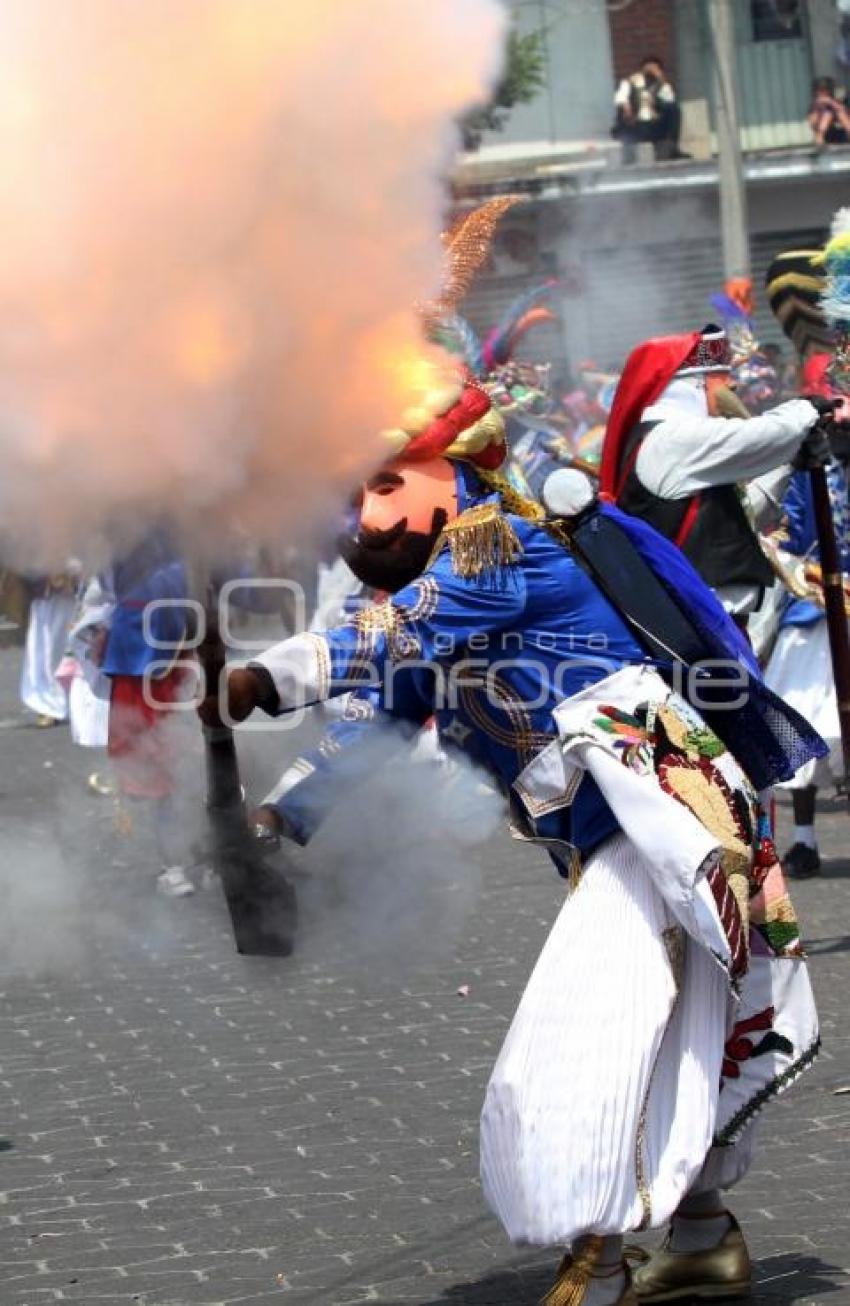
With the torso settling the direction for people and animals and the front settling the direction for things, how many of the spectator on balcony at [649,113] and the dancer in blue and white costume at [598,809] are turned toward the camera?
1

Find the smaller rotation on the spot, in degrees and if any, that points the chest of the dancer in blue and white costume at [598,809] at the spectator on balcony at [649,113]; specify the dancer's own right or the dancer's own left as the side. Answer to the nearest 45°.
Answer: approximately 90° to the dancer's own right

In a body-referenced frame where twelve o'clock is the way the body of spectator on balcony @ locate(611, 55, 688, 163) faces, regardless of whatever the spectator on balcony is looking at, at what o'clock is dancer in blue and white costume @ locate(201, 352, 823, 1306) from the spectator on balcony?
The dancer in blue and white costume is roughly at 12 o'clock from the spectator on balcony.

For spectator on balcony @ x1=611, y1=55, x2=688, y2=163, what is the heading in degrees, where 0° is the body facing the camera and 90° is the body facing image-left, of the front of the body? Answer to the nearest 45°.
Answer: approximately 0°

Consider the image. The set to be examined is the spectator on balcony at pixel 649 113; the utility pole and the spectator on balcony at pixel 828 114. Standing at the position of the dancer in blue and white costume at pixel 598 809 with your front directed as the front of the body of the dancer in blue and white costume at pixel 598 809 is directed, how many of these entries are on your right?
3

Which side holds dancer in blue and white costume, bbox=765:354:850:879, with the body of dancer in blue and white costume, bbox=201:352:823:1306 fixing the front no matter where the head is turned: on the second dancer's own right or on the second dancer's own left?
on the second dancer's own right

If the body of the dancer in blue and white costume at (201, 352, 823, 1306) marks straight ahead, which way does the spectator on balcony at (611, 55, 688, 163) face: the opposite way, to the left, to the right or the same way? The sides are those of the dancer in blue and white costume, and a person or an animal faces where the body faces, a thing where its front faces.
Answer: to the left

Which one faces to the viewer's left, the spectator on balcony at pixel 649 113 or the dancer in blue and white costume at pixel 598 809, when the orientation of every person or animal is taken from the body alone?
the dancer in blue and white costume

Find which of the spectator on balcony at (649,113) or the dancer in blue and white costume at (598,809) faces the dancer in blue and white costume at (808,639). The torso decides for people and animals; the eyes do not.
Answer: the spectator on balcony

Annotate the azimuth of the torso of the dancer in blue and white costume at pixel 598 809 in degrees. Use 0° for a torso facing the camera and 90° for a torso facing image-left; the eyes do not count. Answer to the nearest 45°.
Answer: approximately 90°

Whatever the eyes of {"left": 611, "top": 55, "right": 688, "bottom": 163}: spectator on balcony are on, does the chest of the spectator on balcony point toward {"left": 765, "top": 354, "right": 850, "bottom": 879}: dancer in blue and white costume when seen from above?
yes
